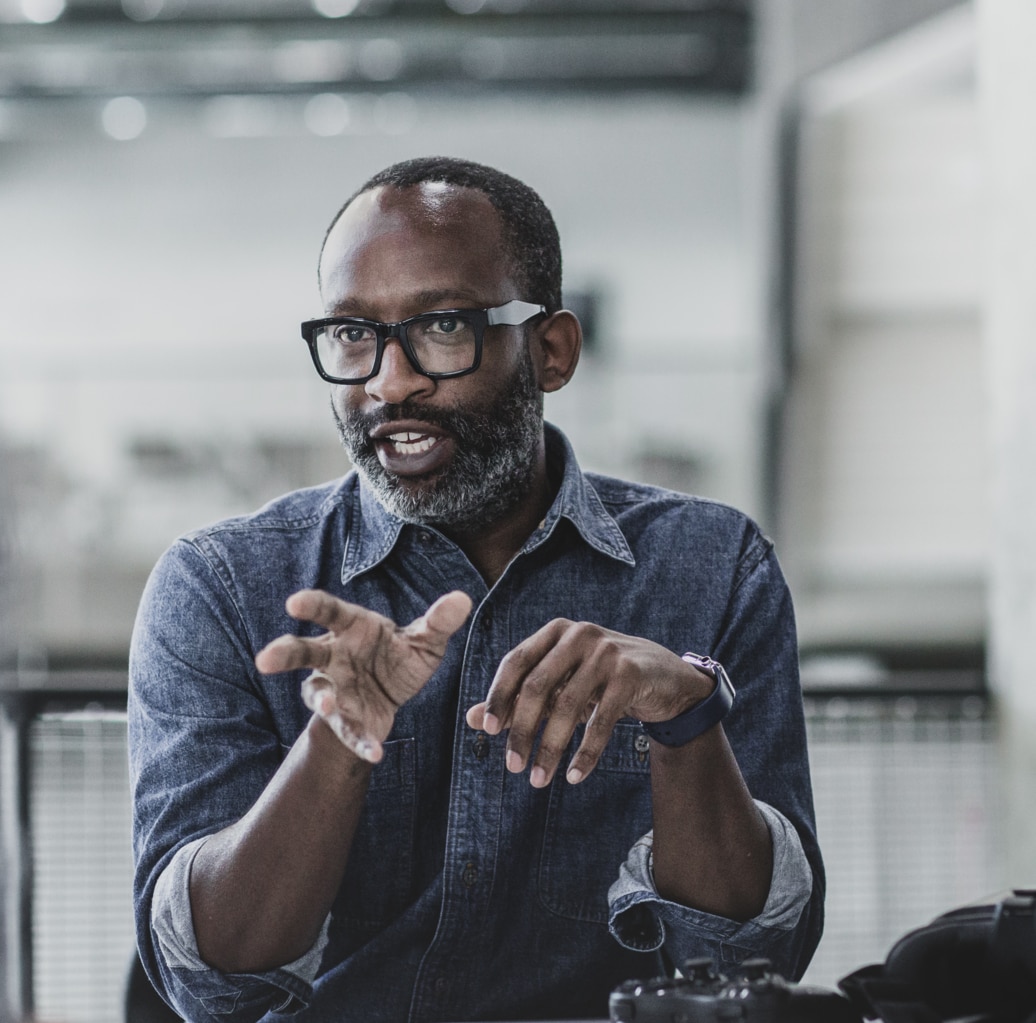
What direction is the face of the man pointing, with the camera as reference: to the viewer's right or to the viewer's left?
to the viewer's left

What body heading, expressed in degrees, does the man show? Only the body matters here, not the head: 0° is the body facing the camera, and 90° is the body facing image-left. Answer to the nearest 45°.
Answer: approximately 0°

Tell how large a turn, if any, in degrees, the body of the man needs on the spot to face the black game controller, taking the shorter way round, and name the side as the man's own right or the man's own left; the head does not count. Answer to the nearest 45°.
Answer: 0° — they already face it
